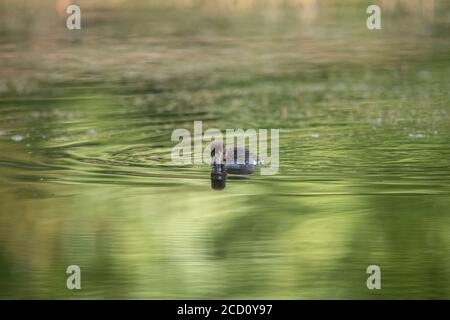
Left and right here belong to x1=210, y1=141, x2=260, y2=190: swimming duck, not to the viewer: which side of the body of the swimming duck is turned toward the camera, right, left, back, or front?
left
